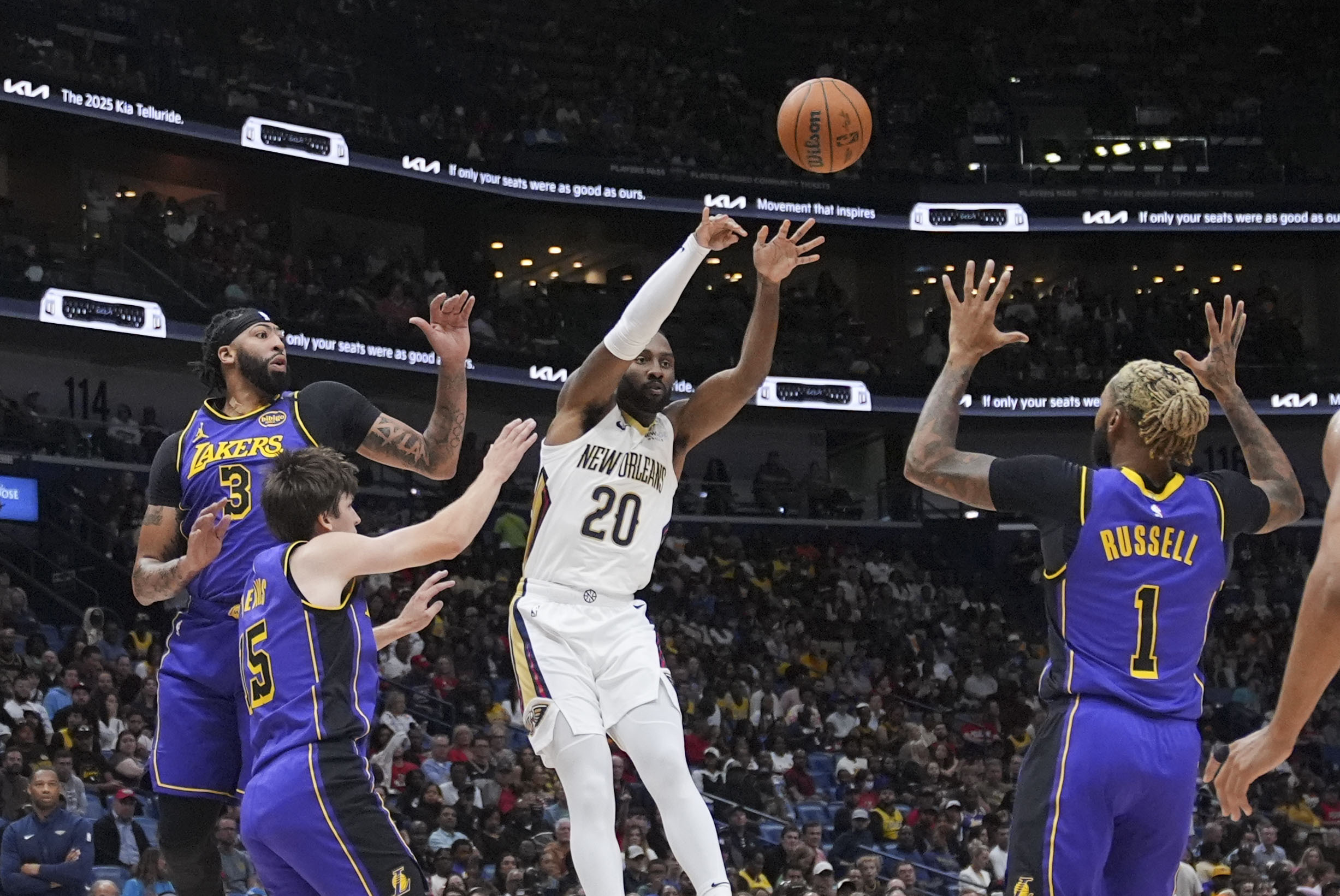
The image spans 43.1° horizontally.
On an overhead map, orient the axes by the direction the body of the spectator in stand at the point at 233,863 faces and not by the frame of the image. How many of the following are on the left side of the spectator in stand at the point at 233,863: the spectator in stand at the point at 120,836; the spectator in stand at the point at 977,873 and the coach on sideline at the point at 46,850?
1

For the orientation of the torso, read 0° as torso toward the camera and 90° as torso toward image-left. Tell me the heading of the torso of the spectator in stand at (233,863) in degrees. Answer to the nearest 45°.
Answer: approximately 0°

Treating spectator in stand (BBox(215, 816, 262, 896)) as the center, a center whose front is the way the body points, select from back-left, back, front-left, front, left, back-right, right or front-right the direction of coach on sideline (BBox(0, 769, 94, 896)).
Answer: front-right

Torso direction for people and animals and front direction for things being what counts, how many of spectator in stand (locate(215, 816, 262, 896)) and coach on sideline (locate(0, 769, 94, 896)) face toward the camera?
2

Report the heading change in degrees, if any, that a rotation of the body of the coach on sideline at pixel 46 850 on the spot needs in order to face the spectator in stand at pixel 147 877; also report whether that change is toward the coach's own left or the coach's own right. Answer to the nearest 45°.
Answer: approximately 135° to the coach's own left

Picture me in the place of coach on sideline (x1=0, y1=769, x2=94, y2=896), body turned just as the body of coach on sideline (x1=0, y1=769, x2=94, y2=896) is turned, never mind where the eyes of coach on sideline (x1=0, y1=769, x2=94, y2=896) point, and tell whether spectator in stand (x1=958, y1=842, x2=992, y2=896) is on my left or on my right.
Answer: on my left

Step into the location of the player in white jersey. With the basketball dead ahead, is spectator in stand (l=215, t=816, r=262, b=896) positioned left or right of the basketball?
left

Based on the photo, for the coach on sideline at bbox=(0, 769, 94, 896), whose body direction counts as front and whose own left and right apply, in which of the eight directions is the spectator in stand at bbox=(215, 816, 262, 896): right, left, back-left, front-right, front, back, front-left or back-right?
back-left

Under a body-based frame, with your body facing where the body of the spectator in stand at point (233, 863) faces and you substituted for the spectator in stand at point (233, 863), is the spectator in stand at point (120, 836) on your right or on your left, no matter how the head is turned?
on your right
